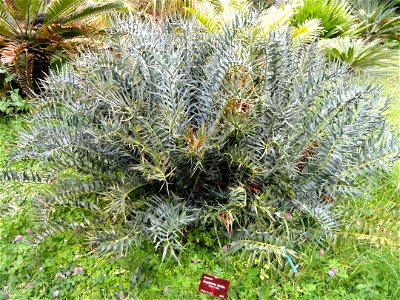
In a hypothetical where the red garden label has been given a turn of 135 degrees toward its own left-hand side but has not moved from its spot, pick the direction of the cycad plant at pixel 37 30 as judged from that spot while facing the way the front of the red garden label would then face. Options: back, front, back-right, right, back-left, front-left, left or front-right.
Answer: left

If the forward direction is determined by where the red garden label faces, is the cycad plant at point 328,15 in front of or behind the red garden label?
behind

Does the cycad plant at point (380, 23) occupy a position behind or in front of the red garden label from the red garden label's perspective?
behind

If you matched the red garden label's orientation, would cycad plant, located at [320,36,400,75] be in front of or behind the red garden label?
behind

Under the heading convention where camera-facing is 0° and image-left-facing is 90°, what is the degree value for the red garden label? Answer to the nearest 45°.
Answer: approximately 0°
